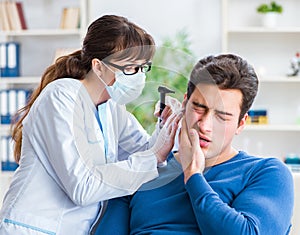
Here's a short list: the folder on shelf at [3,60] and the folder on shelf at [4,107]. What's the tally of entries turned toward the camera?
2

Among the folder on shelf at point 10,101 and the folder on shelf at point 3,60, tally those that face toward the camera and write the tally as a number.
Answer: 2

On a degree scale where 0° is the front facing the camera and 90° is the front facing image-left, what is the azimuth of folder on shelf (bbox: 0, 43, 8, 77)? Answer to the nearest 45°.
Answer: approximately 0°

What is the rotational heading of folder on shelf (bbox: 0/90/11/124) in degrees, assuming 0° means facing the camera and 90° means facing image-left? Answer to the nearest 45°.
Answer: approximately 0°

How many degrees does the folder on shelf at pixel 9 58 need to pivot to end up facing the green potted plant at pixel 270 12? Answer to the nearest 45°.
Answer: approximately 90° to its left

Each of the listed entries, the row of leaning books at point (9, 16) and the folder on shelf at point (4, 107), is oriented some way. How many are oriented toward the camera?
2
